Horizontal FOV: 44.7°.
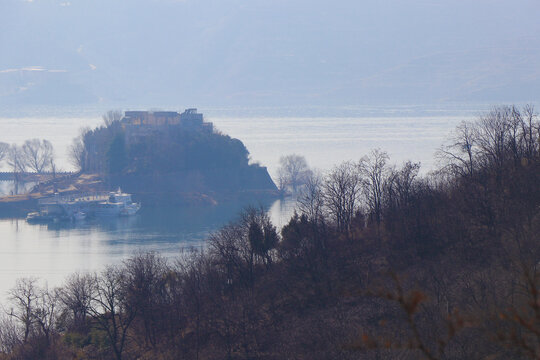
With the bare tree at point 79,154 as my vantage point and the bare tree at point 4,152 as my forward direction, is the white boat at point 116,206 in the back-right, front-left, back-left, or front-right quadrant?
back-left

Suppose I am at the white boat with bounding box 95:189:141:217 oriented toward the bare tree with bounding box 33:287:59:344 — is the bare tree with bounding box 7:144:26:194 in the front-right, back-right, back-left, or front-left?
back-right

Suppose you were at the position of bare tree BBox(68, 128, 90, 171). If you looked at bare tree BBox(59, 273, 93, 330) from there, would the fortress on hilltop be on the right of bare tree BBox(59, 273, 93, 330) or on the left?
left
